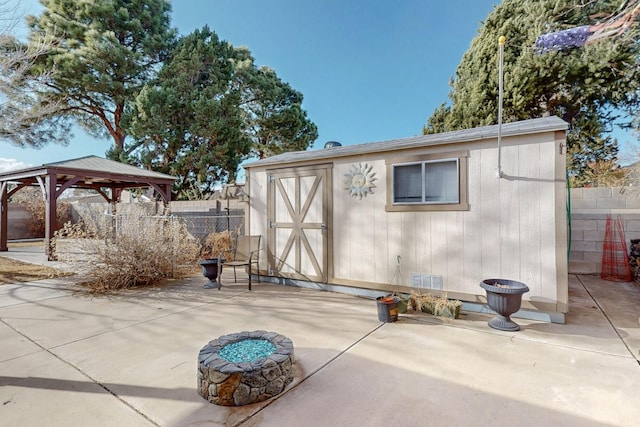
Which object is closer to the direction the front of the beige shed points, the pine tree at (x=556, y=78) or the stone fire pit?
the stone fire pit

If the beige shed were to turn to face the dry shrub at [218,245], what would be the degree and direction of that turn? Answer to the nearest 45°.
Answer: approximately 90° to its right

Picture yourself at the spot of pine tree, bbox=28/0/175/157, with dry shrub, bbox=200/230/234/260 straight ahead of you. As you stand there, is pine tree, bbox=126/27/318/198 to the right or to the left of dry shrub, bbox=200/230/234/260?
left

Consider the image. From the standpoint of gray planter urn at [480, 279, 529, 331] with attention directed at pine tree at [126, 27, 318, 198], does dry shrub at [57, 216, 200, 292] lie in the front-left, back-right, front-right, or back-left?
front-left

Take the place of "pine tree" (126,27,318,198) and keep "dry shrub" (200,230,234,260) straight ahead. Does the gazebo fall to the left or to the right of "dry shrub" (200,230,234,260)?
right

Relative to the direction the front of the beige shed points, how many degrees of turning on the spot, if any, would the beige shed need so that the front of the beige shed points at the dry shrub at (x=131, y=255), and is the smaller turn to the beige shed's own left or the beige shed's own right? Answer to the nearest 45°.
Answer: approximately 45° to the beige shed's own right

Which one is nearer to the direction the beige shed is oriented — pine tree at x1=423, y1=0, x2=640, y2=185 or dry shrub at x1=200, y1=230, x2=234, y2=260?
the dry shrub

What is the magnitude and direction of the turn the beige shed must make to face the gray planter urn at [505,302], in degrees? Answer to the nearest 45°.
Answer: approximately 90° to its left

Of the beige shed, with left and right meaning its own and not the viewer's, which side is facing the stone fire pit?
front

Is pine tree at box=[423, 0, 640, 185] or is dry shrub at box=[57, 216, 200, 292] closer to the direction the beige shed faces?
the dry shrub

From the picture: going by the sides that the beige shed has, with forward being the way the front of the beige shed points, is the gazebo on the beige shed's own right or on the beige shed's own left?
on the beige shed's own right

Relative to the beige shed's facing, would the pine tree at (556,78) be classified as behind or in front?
behind

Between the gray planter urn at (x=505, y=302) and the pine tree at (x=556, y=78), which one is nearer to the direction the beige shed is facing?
the gray planter urn

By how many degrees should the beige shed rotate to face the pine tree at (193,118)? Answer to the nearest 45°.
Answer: approximately 90° to its right

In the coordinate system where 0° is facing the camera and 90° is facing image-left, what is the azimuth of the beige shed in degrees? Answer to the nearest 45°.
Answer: approximately 45°
